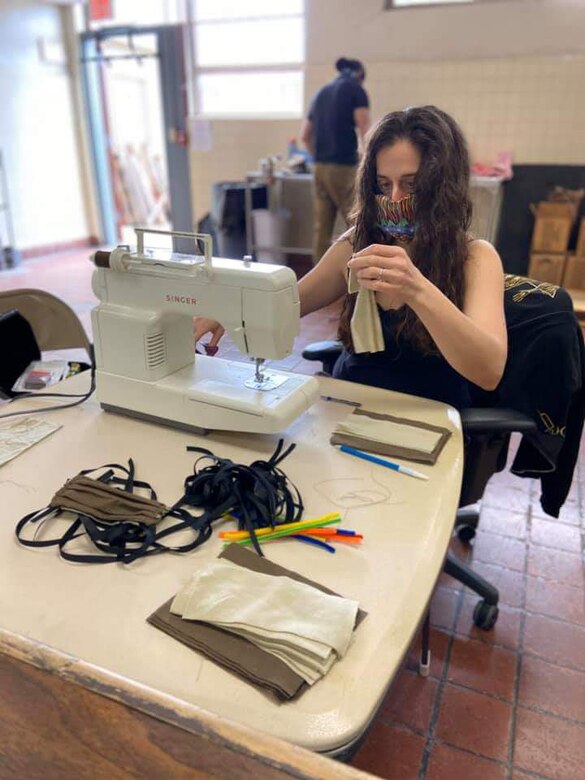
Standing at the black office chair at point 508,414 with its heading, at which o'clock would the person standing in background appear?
The person standing in background is roughly at 4 o'clock from the black office chair.

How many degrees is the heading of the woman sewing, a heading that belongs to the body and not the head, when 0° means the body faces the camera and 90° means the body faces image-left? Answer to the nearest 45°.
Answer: approximately 45°

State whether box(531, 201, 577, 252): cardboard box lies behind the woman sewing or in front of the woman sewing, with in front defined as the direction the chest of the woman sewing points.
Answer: behind

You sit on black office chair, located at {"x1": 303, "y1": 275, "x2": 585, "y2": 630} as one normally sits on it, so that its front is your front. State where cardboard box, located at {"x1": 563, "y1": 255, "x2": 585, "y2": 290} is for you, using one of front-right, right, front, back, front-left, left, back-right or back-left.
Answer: back-right

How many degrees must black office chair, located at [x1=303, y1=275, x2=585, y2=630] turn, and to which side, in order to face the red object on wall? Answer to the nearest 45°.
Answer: approximately 90° to its right

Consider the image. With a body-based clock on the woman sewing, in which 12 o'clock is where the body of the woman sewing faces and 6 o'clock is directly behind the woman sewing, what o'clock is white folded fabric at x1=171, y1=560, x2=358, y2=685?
The white folded fabric is roughly at 11 o'clock from the woman sewing.

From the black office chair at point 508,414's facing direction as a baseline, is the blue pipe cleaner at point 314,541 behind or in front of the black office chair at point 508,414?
in front

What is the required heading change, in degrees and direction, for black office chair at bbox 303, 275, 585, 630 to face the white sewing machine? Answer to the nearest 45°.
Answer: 0° — it already faces it

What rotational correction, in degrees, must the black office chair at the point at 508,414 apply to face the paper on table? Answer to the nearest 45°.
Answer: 0° — it already faces it

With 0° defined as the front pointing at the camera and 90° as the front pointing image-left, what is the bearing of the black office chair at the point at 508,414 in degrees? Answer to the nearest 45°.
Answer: approximately 45°

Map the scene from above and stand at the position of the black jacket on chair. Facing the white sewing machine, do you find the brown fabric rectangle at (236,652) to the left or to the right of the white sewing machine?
left
